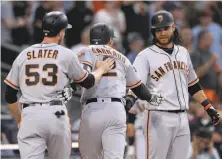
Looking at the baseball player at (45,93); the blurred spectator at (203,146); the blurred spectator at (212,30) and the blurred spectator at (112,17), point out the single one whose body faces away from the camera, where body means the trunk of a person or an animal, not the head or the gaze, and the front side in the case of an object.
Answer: the baseball player

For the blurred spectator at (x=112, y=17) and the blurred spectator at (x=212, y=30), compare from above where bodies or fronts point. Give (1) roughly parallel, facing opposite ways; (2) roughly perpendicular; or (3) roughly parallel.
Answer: roughly parallel

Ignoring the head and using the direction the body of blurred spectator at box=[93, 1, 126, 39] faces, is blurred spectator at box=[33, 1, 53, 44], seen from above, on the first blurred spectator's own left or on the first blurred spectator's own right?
on the first blurred spectator's own right

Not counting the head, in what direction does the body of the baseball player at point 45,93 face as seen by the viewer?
away from the camera

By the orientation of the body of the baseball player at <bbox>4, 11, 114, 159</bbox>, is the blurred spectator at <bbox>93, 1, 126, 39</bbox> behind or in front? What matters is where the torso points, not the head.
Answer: in front

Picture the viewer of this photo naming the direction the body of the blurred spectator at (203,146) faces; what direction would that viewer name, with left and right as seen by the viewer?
facing the viewer

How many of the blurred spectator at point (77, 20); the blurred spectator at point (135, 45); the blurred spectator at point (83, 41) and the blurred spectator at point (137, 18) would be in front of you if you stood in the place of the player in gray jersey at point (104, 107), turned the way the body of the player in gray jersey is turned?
4

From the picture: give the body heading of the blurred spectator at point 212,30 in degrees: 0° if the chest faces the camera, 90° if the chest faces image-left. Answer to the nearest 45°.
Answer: approximately 0°

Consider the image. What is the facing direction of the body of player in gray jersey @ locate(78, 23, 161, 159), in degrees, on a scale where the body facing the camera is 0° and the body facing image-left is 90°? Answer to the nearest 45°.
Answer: approximately 180°

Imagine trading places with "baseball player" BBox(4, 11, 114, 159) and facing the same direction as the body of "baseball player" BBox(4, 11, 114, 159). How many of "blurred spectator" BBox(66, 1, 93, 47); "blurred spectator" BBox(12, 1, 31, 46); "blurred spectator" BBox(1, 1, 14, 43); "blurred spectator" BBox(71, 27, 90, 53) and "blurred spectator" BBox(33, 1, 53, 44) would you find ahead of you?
5

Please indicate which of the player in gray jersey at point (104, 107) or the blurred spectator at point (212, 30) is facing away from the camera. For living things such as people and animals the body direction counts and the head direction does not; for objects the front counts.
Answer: the player in gray jersey

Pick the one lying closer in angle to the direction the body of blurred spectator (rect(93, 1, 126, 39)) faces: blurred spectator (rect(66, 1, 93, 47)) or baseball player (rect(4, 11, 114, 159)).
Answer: the baseball player

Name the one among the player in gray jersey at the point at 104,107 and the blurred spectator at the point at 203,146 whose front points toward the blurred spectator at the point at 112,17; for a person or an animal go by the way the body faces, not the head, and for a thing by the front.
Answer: the player in gray jersey
